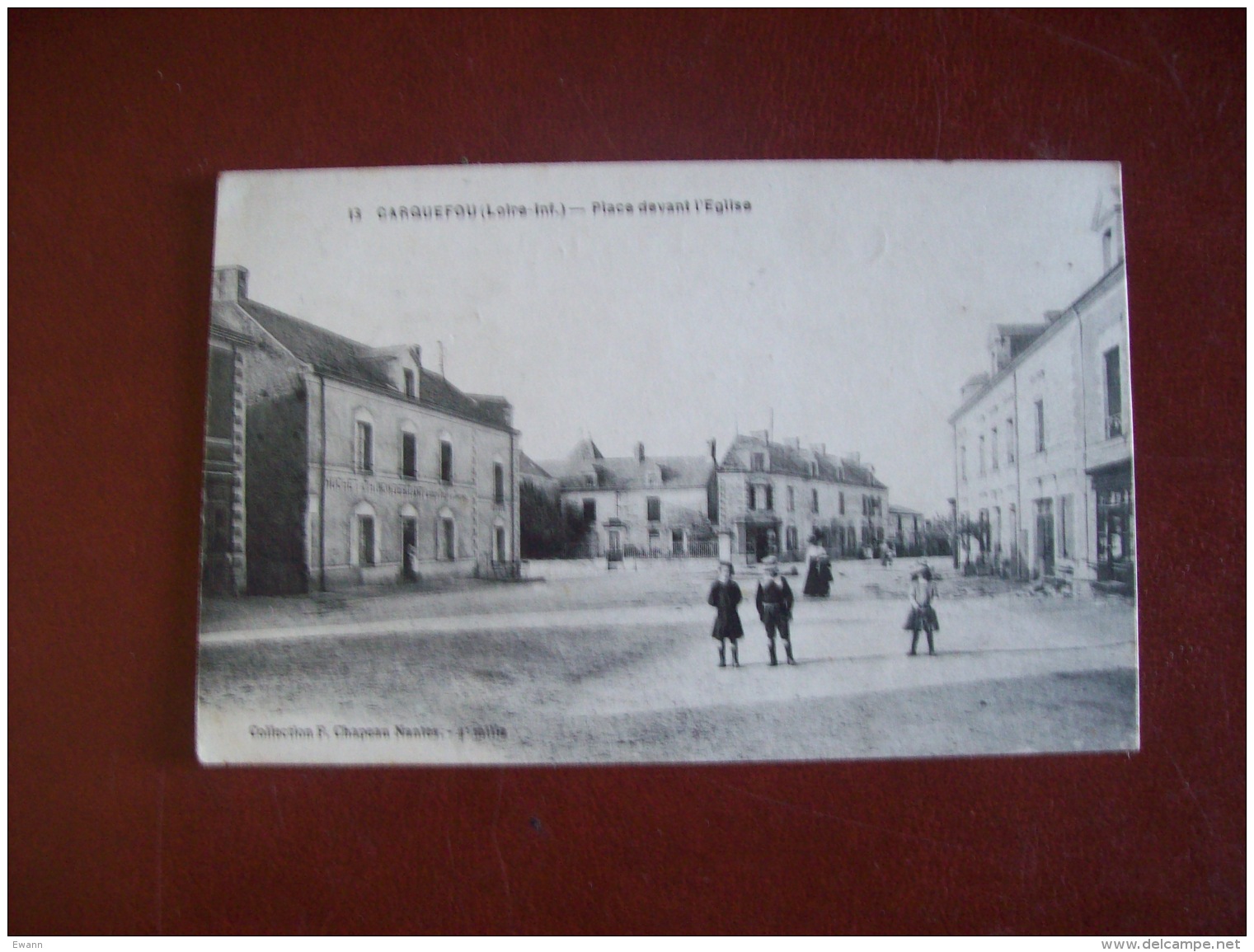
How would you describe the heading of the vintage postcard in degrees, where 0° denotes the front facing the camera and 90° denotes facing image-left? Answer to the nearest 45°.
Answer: approximately 0°
